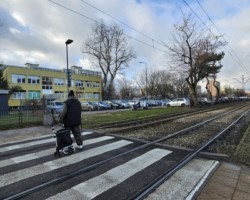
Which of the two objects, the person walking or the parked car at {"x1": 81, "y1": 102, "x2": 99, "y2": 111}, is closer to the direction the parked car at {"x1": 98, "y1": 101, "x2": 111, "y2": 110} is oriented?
the person walking

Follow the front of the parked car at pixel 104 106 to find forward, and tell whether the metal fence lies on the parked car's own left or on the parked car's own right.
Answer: on the parked car's own right

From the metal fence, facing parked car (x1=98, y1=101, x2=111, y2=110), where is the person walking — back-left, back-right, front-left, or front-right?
back-right

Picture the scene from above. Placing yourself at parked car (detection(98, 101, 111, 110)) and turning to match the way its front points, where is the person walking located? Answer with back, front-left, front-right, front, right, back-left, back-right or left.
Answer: front-right
